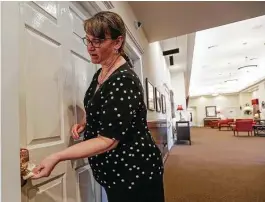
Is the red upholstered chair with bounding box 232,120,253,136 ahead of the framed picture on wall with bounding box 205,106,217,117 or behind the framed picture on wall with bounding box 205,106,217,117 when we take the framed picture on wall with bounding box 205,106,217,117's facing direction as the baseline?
ahead

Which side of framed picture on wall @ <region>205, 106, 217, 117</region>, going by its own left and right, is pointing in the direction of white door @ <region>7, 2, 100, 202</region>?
front

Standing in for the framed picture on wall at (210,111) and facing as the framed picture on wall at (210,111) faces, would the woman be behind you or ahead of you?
ahead

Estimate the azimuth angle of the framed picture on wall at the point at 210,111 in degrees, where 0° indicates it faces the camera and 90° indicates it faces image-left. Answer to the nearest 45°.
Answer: approximately 0°

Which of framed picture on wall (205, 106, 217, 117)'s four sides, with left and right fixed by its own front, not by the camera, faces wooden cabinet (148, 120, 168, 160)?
front

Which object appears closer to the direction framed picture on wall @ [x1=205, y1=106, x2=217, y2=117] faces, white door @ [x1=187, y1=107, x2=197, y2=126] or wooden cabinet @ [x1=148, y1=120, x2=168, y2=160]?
the wooden cabinet

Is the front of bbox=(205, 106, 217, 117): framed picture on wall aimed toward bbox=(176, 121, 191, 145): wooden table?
yes

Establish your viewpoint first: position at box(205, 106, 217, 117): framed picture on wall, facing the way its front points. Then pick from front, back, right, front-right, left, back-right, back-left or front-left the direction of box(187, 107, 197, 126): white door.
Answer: right

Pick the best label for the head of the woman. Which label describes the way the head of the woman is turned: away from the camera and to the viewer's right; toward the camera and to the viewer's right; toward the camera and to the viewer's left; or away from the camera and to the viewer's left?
toward the camera and to the viewer's left
